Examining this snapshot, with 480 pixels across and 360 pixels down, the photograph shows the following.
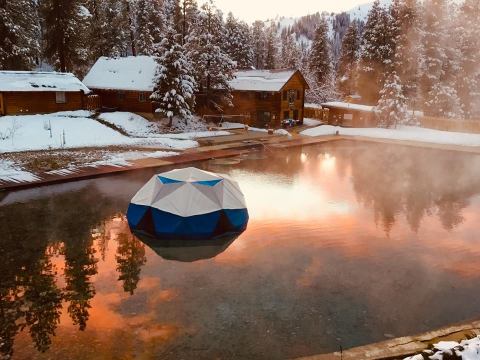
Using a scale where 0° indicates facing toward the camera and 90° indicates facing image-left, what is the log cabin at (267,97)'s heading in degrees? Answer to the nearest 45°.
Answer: approximately 315°

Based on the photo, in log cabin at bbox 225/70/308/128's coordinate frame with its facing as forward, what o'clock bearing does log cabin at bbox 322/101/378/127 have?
log cabin at bbox 322/101/378/127 is roughly at 10 o'clock from log cabin at bbox 225/70/308/128.

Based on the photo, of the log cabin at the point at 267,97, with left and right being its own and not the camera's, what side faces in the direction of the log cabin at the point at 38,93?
right

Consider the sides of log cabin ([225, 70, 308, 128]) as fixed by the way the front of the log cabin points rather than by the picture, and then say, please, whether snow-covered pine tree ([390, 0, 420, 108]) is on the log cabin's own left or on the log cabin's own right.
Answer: on the log cabin's own left

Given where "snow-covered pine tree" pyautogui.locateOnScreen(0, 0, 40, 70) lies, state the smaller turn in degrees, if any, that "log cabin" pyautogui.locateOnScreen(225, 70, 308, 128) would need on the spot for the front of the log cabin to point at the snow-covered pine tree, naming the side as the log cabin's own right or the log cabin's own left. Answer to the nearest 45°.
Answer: approximately 135° to the log cabin's own right

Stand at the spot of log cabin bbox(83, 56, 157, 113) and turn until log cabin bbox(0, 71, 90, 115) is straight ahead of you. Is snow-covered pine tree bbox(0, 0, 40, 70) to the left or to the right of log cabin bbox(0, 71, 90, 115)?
right

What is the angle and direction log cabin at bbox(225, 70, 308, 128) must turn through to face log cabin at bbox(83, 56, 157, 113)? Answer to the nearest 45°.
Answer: approximately 135° to its right

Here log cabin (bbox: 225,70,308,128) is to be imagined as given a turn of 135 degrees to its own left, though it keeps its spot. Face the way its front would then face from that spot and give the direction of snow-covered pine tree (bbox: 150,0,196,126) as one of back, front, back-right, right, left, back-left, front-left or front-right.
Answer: back-left

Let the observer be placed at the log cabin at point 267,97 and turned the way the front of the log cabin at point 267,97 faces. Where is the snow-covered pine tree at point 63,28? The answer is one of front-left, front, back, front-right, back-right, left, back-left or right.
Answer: back-right

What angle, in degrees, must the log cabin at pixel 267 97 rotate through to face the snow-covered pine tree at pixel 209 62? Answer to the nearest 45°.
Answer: approximately 90° to its right
